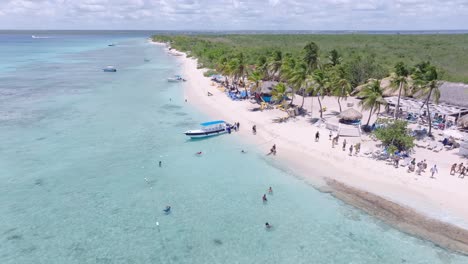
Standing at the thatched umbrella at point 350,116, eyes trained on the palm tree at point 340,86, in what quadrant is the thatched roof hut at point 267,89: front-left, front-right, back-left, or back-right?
front-left

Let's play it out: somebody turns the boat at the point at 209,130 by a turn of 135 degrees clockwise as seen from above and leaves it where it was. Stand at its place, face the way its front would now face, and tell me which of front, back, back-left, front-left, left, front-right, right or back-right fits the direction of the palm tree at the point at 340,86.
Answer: front-right

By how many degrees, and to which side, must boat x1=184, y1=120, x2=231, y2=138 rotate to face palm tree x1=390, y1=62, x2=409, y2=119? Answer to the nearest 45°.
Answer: approximately 180°

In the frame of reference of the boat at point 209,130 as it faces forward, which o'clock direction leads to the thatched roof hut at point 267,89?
The thatched roof hut is roughly at 4 o'clock from the boat.

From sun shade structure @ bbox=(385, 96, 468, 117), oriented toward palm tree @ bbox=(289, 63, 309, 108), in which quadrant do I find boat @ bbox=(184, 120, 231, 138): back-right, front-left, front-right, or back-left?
front-left

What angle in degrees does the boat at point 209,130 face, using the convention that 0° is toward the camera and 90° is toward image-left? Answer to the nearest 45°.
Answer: approximately 90°

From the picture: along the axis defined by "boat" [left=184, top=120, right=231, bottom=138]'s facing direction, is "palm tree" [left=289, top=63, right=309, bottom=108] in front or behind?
behind

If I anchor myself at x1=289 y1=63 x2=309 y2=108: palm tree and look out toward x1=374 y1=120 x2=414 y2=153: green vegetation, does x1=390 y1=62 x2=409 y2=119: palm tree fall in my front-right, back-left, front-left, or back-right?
front-left

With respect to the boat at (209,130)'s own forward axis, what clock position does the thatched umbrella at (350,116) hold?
The thatched umbrella is roughly at 6 o'clock from the boat.

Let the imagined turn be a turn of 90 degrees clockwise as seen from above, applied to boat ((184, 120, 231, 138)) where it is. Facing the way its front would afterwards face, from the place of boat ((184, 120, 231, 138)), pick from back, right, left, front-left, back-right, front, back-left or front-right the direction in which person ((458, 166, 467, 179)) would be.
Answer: back-right
